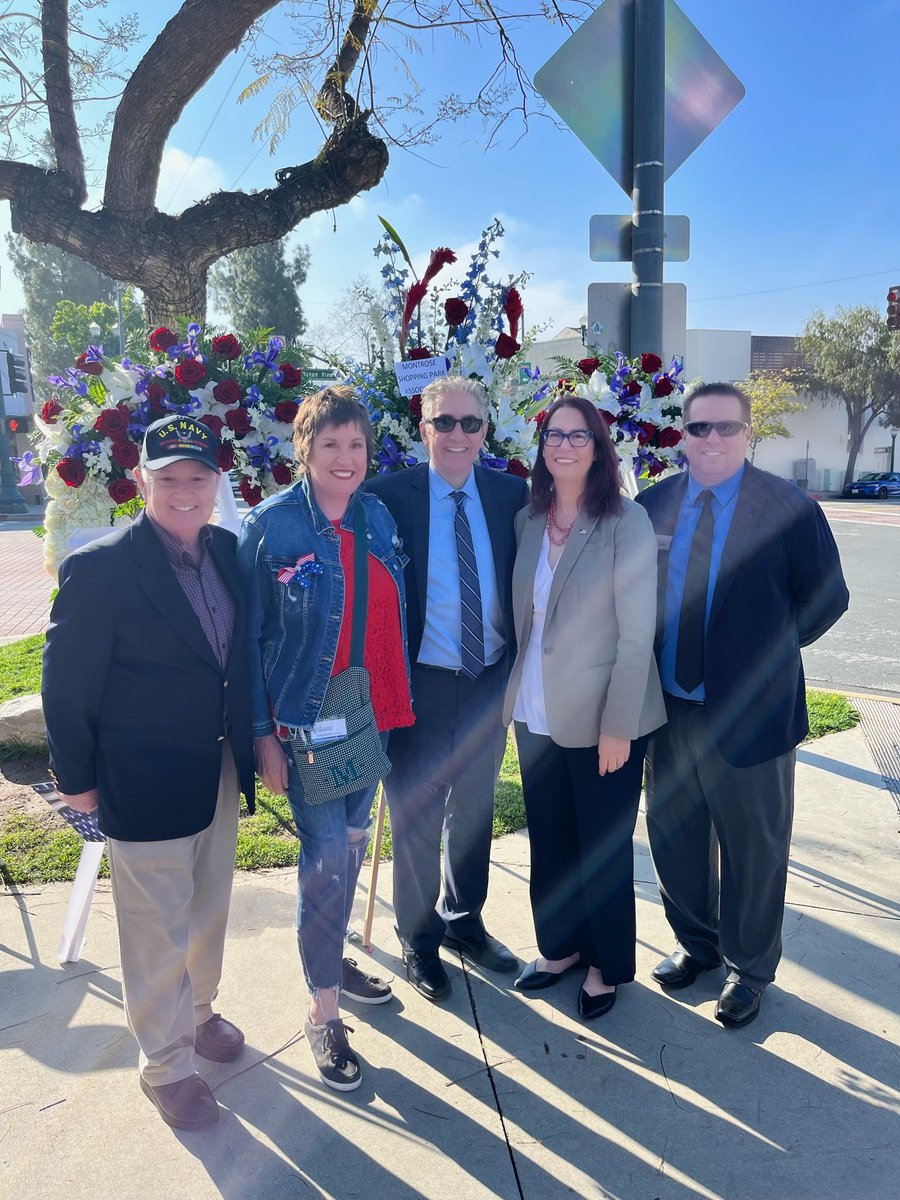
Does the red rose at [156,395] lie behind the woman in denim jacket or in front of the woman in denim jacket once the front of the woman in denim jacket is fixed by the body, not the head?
behind

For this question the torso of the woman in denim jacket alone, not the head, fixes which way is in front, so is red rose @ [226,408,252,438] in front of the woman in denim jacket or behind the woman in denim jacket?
behind

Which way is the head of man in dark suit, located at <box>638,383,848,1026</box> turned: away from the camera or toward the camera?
toward the camera

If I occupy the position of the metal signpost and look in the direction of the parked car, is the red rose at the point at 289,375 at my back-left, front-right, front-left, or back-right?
back-left

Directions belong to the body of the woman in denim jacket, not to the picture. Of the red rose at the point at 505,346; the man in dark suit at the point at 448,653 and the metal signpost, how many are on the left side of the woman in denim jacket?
3

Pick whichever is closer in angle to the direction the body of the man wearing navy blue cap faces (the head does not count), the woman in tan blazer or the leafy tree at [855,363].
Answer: the woman in tan blazer

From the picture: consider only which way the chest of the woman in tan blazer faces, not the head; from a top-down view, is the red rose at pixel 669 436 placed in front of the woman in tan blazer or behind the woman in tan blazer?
behind

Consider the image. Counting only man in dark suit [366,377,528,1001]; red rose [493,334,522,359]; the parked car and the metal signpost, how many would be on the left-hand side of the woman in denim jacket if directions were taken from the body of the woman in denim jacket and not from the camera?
4

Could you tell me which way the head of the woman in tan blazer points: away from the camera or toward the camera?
toward the camera

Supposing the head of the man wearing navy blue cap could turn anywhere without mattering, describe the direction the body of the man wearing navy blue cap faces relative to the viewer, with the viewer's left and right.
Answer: facing the viewer and to the right of the viewer

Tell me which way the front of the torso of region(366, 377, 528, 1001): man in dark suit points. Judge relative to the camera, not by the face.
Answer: toward the camera

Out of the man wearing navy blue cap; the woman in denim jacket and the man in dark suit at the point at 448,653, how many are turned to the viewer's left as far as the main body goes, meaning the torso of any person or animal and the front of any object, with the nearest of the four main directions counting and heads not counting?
0

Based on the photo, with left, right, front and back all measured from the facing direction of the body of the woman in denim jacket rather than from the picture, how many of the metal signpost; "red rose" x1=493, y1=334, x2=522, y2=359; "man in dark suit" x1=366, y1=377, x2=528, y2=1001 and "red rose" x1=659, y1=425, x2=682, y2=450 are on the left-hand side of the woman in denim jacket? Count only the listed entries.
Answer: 4
